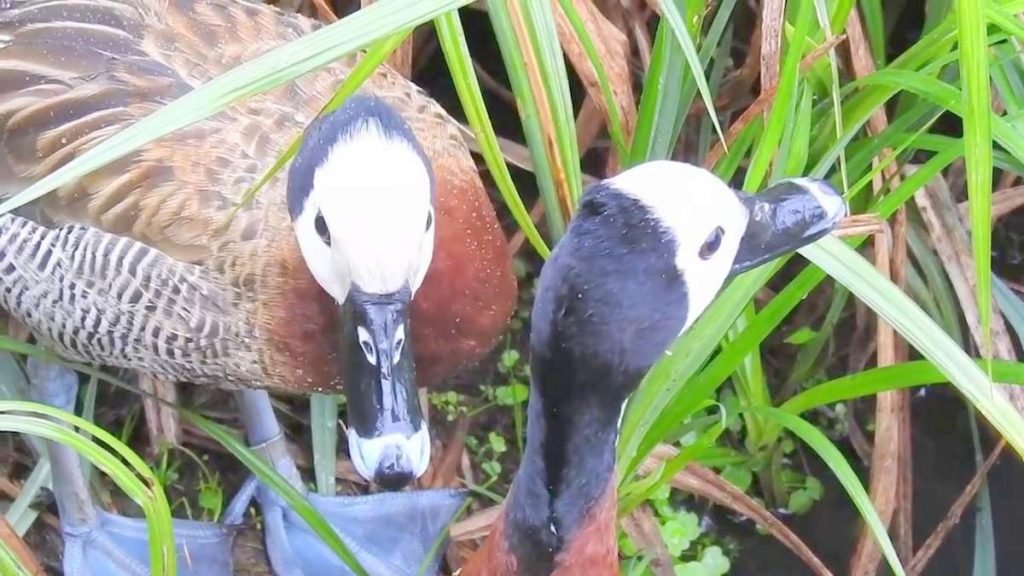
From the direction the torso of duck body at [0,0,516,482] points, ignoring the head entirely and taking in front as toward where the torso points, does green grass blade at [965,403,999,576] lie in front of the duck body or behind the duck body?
in front

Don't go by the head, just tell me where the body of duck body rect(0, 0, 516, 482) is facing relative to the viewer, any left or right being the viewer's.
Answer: facing the viewer and to the right of the viewer

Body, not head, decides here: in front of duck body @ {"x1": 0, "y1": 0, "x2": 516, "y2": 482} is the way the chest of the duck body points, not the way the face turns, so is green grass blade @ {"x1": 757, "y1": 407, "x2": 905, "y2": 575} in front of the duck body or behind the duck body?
in front
